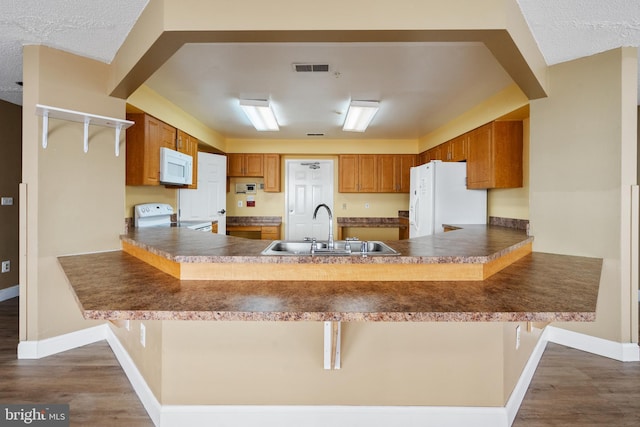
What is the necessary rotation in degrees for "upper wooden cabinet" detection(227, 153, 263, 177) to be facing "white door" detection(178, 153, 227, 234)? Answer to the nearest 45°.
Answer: approximately 45° to its right

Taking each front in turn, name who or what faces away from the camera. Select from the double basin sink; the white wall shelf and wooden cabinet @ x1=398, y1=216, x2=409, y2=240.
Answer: the double basin sink

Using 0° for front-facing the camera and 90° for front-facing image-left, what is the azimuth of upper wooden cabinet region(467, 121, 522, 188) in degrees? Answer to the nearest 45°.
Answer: approximately 45°

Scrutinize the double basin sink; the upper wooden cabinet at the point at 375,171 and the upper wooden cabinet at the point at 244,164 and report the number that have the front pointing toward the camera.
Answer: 2

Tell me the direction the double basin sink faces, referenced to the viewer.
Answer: facing away from the viewer

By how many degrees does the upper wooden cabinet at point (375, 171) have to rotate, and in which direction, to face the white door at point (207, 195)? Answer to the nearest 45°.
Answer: approximately 45° to its right

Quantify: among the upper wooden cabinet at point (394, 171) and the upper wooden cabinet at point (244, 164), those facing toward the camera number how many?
2

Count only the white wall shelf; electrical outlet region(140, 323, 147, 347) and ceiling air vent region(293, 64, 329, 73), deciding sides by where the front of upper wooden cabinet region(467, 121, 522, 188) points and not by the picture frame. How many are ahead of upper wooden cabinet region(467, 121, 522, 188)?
3
